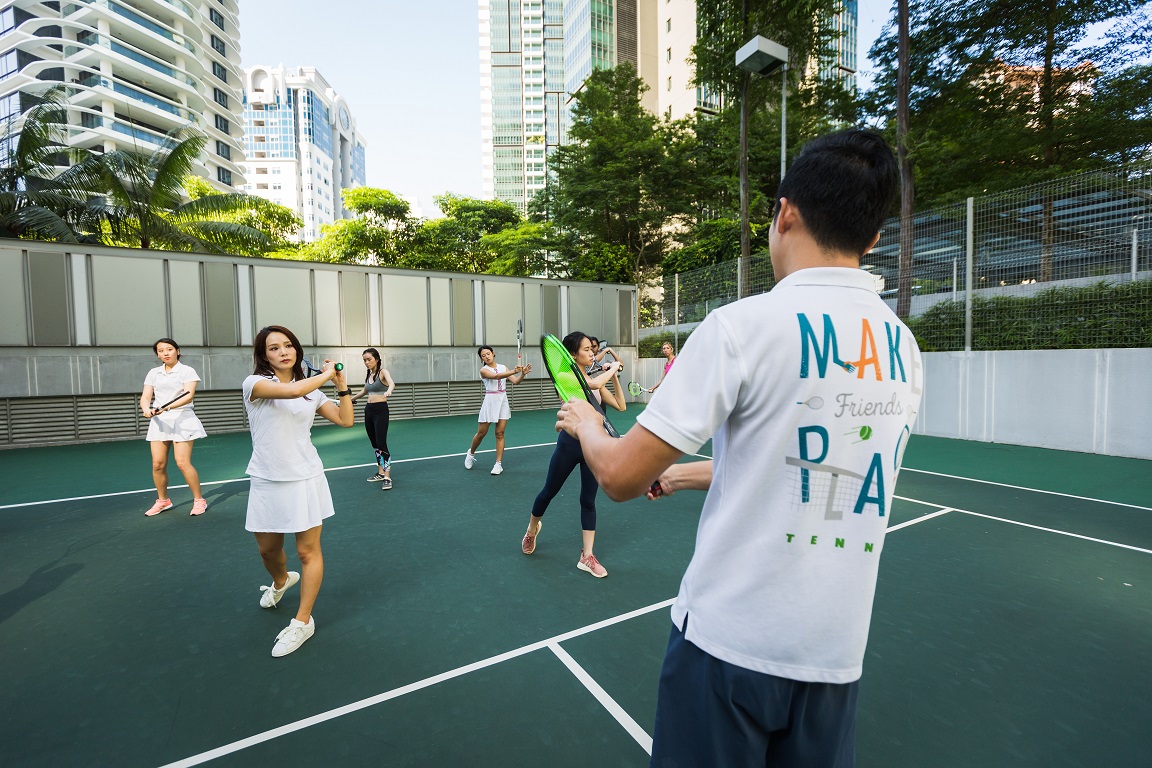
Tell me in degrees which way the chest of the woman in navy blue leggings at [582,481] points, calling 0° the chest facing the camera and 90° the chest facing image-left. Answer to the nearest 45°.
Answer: approximately 315°

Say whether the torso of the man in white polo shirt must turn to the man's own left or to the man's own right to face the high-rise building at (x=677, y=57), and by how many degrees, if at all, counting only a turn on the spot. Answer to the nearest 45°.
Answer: approximately 45° to the man's own right

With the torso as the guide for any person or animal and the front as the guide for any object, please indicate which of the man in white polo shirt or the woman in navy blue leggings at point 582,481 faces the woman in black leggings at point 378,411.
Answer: the man in white polo shirt

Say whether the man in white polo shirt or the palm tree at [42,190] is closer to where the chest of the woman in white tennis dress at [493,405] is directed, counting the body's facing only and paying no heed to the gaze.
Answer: the man in white polo shirt

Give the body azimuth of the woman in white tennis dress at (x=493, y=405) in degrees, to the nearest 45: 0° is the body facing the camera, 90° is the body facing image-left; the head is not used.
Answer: approximately 315°

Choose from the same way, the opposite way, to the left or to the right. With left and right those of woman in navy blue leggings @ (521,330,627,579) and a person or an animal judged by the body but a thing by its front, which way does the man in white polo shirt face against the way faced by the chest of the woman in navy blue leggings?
the opposite way

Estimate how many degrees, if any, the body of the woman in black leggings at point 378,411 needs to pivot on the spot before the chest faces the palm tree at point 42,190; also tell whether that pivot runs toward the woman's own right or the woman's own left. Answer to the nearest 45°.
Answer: approximately 90° to the woman's own right

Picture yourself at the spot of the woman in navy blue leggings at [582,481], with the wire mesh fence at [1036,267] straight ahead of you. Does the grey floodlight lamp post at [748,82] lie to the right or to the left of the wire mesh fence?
left

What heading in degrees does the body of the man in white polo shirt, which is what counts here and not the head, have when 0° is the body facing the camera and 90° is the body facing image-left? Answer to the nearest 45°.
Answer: approximately 135°

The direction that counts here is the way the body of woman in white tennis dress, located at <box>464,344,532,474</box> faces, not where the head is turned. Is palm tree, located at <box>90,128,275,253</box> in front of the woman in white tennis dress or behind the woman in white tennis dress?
behind

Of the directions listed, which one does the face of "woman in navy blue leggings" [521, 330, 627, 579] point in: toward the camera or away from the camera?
toward the camera

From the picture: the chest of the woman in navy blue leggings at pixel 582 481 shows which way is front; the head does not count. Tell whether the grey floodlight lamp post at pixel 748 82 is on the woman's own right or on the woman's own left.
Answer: on the woman's own left

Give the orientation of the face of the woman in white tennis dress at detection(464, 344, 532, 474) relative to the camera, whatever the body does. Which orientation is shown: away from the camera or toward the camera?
toward the camera

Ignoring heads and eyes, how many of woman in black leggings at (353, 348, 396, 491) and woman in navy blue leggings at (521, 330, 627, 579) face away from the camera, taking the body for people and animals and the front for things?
0
